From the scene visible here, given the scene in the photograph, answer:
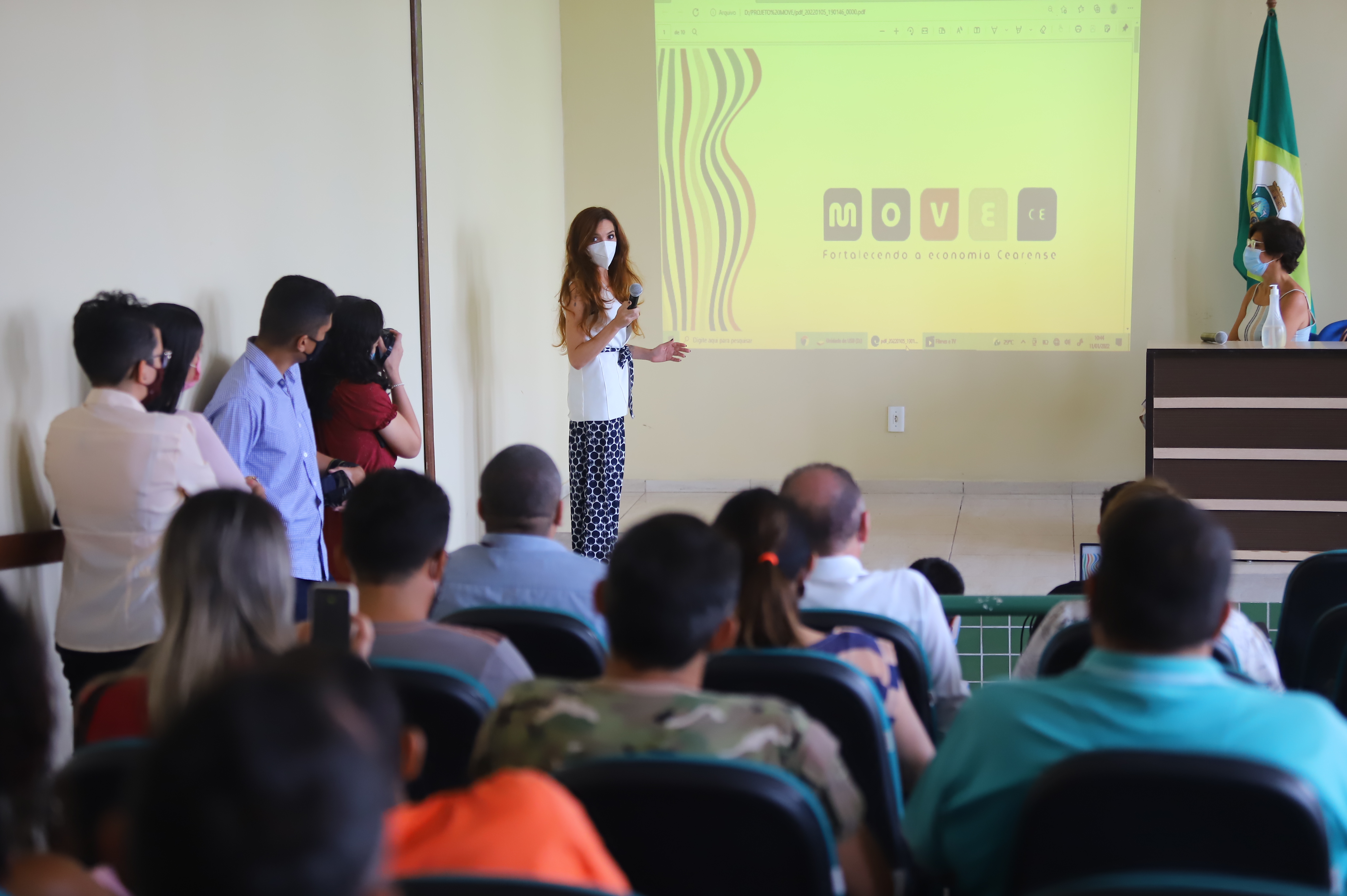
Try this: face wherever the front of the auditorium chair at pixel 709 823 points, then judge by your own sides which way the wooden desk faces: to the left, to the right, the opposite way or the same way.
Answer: the opposite way

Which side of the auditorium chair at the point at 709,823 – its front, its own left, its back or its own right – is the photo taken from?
back

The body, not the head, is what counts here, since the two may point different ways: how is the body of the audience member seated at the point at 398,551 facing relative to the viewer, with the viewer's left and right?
facing away from the viewer and to the right of the viewer

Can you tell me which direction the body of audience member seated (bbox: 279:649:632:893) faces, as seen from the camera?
away from the camera

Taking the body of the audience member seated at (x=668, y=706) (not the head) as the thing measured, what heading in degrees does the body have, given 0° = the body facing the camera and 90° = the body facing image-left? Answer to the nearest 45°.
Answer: approximately 180°

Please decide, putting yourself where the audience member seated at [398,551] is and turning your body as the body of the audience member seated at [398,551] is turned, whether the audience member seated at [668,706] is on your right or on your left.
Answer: on your right

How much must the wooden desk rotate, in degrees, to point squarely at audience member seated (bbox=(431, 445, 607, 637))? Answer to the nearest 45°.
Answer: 0° — it already faces them

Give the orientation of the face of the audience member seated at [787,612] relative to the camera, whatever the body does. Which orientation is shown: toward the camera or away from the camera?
away from the camera

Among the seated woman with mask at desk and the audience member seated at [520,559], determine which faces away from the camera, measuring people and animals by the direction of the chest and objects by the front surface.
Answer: the audience member seated

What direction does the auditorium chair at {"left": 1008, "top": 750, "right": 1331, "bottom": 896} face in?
away from the camera

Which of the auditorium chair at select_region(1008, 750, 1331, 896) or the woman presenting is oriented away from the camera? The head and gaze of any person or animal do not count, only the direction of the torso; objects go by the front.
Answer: the auditorium chair

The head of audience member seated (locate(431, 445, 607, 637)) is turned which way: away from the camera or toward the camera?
away from the camera

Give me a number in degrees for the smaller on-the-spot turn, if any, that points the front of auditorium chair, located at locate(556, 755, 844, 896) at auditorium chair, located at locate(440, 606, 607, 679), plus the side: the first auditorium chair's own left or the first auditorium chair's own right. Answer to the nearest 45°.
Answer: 0° — it already faces it

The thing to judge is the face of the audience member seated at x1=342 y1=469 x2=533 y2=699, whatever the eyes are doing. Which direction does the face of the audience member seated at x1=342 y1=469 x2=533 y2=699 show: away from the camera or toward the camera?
away from the camera

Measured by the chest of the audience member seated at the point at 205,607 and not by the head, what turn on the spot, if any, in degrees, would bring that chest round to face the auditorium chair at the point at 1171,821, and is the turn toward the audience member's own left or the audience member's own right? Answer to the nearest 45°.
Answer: approximately 90° to the audience member's own right

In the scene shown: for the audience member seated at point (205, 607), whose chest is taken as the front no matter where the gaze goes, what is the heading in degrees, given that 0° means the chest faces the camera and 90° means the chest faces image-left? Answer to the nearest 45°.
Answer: approximately 225°

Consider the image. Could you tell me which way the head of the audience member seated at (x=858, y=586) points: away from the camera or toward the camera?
away from the camera

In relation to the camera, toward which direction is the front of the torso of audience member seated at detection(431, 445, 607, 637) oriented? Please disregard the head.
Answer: away from the camera
